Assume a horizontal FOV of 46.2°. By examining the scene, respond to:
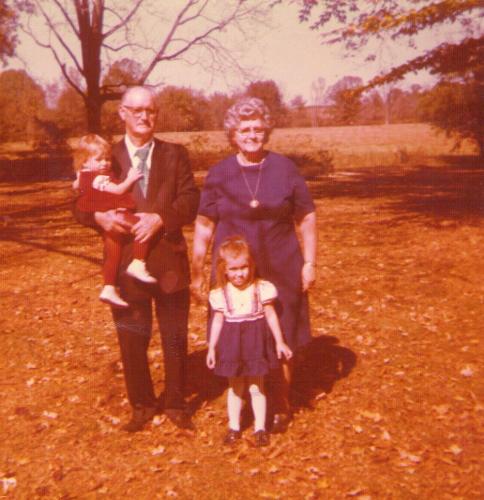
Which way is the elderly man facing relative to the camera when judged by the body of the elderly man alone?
toward the camera

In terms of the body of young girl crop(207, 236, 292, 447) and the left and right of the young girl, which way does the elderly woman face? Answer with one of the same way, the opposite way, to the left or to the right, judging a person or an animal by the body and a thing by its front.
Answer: the same way

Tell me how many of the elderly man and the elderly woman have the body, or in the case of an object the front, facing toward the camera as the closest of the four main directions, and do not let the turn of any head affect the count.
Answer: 2

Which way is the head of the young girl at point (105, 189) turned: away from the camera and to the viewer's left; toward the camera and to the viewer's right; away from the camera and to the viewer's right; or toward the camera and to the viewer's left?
toward the camera and to the viewer's right

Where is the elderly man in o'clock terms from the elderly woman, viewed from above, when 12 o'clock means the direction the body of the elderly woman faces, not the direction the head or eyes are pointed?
The elderly man is roughly at 3 o'clock from the elderly woman.

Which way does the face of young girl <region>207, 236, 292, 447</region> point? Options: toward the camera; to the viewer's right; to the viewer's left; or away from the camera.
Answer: toward the camera

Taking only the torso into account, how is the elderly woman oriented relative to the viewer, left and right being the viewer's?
facing the viewer

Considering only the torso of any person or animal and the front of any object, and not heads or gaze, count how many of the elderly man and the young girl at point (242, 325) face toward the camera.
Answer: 2

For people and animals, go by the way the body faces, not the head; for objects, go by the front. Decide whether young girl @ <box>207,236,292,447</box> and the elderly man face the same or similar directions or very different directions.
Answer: same or similar directions

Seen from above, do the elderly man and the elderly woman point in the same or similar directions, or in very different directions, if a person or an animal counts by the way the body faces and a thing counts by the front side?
same or similar directions

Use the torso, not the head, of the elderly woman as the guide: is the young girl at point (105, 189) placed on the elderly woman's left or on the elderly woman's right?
on the elderly woman's right
